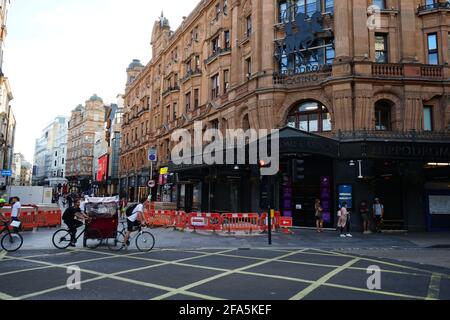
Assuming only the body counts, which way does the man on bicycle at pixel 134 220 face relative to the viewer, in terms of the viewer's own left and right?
facing to the right of the viewer

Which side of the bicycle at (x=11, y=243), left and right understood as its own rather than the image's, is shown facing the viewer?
right

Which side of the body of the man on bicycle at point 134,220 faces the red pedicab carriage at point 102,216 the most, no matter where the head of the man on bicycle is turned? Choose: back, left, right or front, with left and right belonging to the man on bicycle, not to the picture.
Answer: back

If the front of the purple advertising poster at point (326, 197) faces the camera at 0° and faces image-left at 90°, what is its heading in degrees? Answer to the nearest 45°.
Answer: approximately 0°

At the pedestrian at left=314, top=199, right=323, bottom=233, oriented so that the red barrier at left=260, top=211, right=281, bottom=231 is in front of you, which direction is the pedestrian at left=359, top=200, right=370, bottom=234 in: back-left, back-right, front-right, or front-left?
back-left

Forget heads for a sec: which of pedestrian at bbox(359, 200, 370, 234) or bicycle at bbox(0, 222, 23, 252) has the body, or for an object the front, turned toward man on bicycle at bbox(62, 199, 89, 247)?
the bicycle
